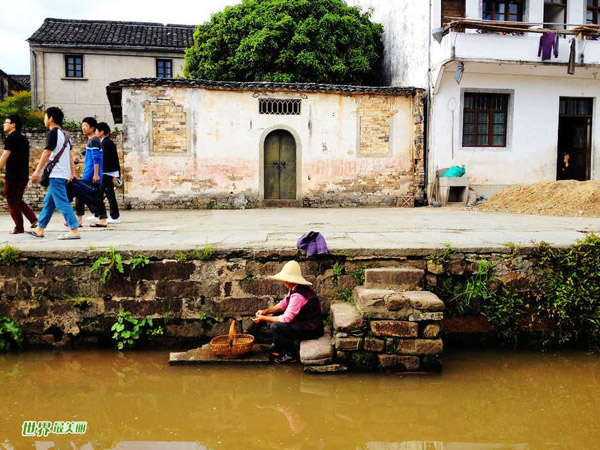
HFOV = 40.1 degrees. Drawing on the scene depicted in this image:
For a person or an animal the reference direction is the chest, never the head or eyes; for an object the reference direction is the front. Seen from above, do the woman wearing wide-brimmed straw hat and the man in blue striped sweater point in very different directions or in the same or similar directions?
same or similar directions

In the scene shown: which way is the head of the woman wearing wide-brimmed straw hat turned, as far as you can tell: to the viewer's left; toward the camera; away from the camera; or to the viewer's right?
to the viewer's left

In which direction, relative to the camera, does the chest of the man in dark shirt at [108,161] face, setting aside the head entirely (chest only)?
to the viewer's left

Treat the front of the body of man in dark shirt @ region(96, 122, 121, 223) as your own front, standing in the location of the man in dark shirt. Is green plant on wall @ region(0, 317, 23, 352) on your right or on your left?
on your left

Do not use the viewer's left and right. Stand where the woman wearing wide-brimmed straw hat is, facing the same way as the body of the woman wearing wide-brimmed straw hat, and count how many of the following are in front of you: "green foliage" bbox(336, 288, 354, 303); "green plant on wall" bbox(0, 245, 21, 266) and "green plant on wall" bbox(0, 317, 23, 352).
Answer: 2

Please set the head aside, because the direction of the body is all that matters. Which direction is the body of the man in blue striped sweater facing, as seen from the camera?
to the viewer's left

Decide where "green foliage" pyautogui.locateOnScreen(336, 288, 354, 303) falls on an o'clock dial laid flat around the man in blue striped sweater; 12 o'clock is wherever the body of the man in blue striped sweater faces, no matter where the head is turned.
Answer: The green foliage is roughly at 8 o'clock from the man in blue striped sweater.

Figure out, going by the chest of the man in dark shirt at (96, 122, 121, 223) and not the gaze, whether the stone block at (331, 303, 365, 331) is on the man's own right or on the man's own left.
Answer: on the man's own left

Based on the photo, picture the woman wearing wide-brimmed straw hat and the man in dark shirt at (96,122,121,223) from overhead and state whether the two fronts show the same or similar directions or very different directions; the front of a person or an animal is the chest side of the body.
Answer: same or similar directions

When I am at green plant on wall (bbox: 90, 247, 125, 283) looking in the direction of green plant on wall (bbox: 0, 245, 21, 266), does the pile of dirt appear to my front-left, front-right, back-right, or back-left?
back-right

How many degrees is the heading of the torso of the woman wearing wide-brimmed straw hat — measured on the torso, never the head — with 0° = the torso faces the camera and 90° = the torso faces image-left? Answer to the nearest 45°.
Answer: approximately 90°

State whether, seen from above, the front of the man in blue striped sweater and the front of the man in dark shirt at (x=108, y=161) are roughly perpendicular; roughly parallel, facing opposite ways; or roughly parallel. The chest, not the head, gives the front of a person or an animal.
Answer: roughly parallel

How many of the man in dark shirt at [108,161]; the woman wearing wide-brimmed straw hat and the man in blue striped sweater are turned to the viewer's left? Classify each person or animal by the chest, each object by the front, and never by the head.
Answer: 3
